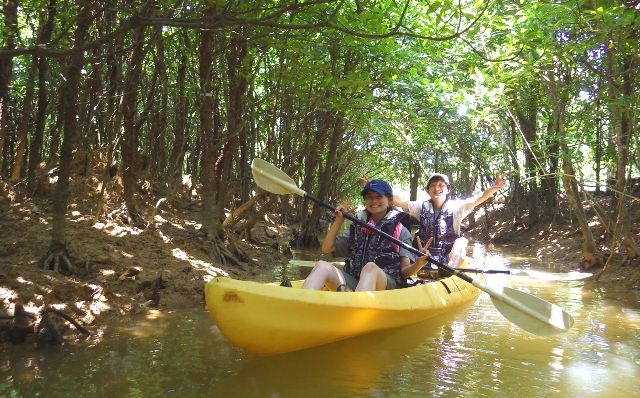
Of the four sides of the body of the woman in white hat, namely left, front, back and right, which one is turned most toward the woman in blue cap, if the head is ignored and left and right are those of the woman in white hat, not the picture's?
front

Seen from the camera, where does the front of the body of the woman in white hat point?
toward the camera

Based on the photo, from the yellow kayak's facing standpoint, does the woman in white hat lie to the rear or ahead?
to the rear

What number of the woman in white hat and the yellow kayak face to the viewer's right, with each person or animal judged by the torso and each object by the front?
0

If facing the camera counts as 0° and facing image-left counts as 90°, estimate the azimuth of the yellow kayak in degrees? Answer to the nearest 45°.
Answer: approximately 45°
